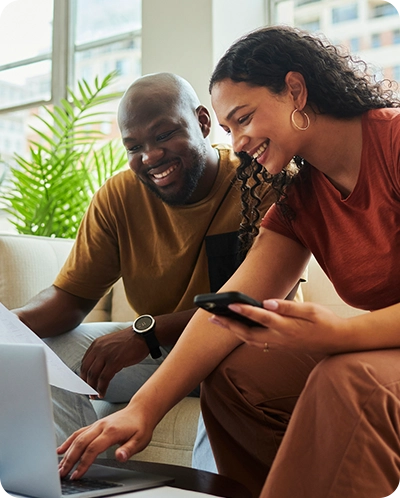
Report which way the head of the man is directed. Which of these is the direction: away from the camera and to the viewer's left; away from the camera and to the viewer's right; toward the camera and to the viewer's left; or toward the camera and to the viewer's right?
toward the camera and to the viewer's left

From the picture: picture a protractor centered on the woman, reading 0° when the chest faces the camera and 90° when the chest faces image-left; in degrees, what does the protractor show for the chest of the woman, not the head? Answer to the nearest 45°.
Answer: approximately 45°

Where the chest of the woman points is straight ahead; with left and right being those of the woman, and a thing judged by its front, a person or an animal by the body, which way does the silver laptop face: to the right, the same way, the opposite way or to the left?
the opposite way

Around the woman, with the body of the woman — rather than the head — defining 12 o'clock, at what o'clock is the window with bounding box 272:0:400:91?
The window is roughly at 5 o'clock from the woman.

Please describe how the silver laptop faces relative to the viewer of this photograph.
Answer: facing away from the viewer and to the right of the viewer

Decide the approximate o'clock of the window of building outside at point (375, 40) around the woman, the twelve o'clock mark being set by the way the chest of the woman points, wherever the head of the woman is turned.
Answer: The window of building outside is roughly at 5 o'clock from the woman.

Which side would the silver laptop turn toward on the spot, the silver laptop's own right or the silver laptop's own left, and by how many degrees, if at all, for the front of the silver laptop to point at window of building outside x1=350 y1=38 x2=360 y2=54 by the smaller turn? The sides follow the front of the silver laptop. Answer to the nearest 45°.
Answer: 0° — it already faces it

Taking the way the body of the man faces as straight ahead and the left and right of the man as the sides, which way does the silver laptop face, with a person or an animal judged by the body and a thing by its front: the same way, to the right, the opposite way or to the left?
the opposite way

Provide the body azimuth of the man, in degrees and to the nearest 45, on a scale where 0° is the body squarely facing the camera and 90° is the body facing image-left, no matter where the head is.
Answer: approximately 45°

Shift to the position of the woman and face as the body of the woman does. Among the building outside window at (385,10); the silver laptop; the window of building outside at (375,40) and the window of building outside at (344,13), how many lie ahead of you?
1

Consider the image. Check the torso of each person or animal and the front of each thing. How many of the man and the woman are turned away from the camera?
0
